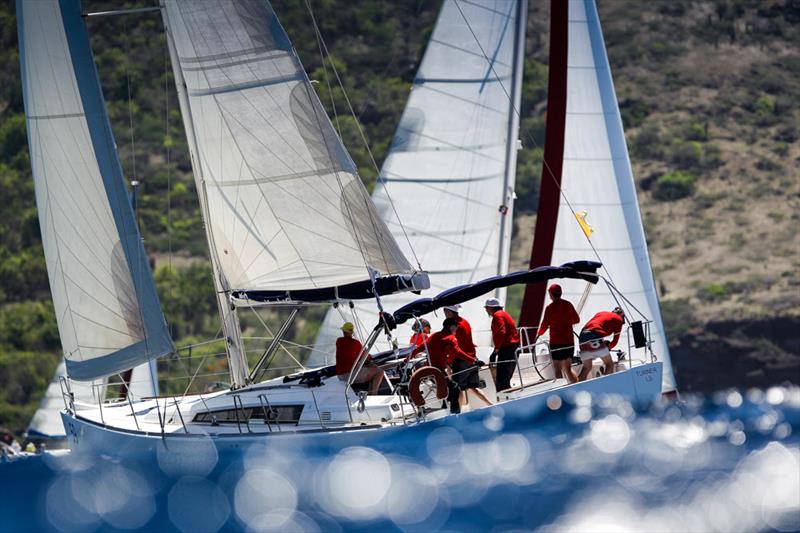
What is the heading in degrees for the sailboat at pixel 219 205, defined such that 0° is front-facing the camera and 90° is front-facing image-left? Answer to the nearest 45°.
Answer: approximately 90°

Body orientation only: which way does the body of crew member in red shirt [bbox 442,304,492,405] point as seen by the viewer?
to the viewer's left

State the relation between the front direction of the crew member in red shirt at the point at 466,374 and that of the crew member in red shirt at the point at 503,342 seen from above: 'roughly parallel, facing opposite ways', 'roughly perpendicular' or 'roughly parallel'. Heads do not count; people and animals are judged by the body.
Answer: roughly parallel

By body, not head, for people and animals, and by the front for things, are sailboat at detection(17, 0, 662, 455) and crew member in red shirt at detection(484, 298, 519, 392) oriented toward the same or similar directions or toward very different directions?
same or similar directions

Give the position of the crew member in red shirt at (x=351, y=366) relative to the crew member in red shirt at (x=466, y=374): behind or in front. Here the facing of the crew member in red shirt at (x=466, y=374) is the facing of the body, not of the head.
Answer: in front

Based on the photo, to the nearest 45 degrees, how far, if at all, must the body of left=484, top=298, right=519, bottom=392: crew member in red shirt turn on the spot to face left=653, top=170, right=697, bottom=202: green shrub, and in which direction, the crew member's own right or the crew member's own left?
approximately 90° to the crew member's own right

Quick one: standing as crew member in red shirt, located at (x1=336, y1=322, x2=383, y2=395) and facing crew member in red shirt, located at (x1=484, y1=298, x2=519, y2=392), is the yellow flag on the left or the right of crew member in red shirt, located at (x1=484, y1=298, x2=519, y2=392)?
left

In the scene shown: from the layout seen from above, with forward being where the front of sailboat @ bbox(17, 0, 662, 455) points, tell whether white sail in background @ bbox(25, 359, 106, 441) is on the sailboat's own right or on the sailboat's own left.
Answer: on the sailboat's own right
